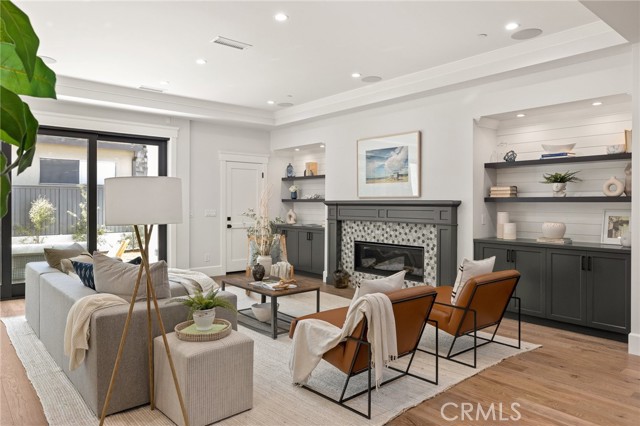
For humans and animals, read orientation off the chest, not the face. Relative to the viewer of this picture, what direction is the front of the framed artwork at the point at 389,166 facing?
facing the viewer and to the left of the viewer

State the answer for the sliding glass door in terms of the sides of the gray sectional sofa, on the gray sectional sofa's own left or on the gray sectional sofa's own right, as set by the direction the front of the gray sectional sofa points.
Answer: on the gray sectional sofa's own left

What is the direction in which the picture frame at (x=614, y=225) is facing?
toward the camera

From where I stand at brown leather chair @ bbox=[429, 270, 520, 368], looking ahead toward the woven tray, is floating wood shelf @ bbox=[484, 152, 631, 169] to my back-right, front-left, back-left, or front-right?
back-right

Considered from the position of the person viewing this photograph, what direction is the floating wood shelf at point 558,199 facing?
facing the viewer

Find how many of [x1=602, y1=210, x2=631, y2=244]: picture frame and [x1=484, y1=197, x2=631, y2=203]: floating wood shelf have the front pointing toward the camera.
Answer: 2

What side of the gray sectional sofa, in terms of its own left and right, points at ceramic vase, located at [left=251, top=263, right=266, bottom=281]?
front

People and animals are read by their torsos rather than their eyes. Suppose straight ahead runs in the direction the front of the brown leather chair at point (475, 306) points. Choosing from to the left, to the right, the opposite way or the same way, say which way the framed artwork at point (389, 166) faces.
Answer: to the left

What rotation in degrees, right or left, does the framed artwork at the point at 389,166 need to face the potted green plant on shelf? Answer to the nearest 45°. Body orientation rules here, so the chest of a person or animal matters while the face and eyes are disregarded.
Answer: approximately 90° to its left

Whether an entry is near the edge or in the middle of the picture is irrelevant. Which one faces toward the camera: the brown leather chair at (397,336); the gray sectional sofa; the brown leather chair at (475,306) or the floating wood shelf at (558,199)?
the floating wood shelf

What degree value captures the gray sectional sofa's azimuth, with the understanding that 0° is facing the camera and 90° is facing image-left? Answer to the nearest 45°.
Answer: approximately 225°

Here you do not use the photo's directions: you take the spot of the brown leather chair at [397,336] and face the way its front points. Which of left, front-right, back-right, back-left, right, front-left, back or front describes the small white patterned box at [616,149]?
right

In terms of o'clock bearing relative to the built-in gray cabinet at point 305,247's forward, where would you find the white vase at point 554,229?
The white vase is roughly at 9 o'clock from the built-in gray cabinet.

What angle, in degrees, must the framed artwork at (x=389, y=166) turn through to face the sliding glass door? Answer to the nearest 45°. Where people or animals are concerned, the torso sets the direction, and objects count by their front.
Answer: approximately 45° to its right

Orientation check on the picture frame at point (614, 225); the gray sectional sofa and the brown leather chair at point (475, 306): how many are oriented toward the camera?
1

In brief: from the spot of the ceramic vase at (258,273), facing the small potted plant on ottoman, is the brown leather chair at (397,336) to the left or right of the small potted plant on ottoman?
left

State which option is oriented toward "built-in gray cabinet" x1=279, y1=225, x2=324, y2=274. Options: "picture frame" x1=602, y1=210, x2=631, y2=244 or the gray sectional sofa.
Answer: the gray sectional sofa

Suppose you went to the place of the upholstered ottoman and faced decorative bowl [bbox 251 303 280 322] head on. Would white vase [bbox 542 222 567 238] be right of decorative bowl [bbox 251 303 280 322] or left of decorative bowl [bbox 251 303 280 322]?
right
